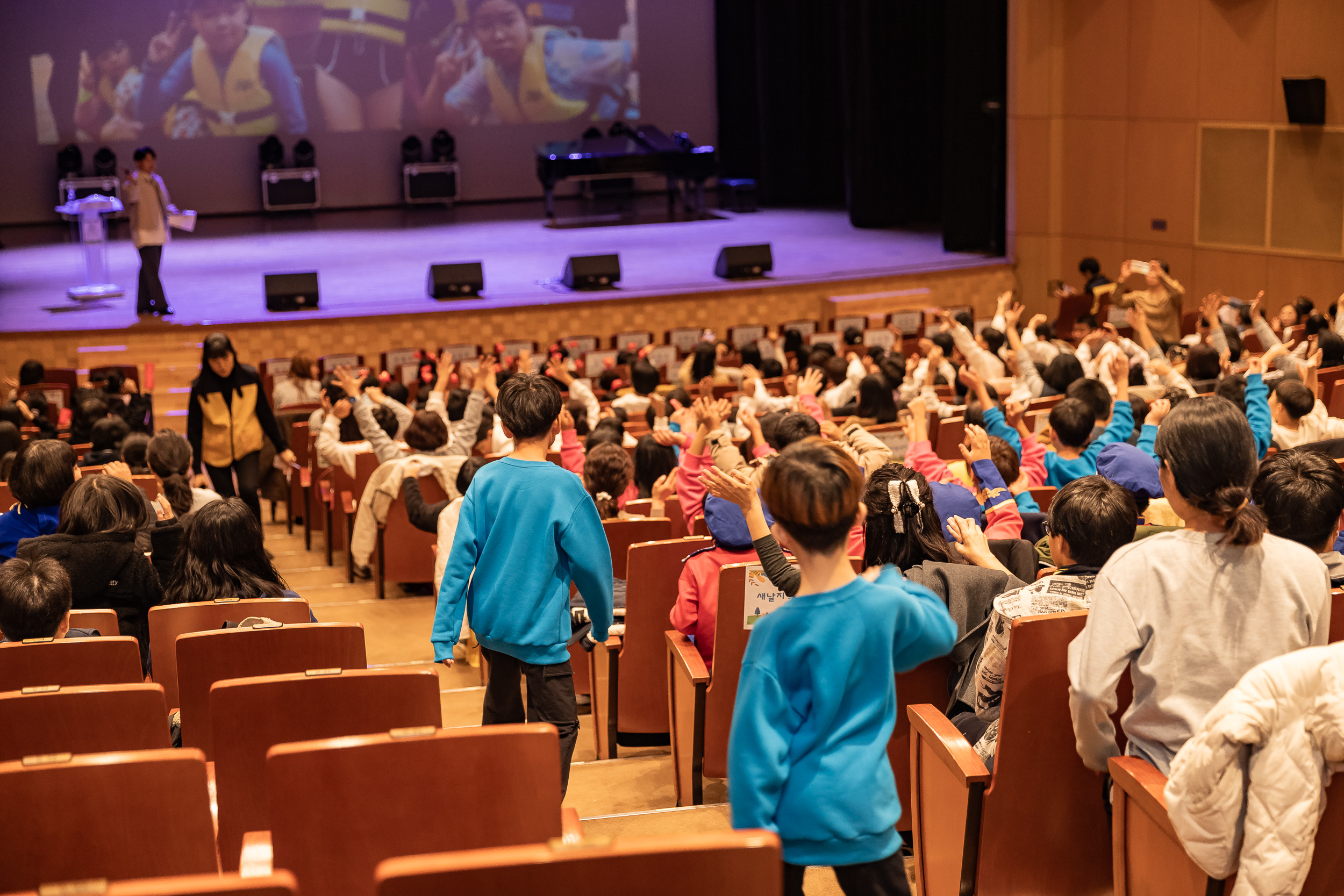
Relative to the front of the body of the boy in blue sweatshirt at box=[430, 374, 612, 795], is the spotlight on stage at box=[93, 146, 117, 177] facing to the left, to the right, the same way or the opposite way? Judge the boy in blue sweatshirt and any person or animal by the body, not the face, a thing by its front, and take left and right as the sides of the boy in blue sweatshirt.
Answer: the opposite way

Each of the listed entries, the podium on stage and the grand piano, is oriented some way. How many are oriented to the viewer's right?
1

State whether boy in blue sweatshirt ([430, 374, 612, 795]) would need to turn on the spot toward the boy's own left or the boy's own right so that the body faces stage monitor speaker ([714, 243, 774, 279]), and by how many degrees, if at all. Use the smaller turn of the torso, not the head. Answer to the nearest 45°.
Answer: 0° — they already face it

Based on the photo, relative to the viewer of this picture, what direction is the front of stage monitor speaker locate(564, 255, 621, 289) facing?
facing away from the viewer

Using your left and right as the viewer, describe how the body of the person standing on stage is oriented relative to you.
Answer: facing the viewer and to the right of the viewer

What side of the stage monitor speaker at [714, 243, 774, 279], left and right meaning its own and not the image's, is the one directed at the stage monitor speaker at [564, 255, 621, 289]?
left

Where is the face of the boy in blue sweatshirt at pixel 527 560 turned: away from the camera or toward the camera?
away from the camera

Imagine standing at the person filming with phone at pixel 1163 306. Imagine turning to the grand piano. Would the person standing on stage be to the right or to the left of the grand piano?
left

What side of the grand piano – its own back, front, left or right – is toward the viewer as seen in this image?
right

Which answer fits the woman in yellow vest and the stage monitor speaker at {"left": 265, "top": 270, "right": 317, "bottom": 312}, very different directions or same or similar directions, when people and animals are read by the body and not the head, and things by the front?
very different directions

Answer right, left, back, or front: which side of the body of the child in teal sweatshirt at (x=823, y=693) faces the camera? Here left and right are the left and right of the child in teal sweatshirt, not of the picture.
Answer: back

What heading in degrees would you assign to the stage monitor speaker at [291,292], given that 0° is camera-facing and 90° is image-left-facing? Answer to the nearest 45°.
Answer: approximately 180°

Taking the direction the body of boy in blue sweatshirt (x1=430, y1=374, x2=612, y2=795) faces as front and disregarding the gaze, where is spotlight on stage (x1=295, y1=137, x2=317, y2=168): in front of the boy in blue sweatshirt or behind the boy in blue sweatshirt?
in front

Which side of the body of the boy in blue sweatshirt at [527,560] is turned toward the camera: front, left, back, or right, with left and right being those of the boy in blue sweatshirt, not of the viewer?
back

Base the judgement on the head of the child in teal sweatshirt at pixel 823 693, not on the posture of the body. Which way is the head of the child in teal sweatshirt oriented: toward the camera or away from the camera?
away from the camera

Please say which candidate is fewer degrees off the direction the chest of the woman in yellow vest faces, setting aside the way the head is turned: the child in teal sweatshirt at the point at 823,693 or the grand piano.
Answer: the child in teal sweatshirt

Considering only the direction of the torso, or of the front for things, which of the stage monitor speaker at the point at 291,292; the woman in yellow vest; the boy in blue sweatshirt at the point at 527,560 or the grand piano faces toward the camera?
the woman in yellow vest
